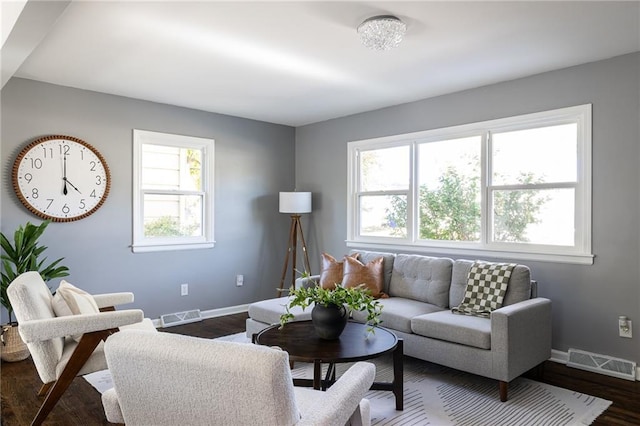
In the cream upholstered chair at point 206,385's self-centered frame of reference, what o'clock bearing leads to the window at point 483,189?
The window is roughly at 12 o'clock from the cream upholstered chair.

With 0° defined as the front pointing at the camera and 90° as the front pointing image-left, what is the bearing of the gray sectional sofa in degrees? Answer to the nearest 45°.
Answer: approximately 45°

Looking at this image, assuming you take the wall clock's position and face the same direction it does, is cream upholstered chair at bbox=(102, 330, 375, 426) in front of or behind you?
in front

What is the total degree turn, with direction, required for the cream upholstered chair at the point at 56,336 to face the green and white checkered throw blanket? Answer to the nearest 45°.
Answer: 0° — it already faces it

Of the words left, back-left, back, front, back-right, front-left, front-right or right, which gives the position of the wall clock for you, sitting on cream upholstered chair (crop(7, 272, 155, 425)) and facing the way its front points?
left

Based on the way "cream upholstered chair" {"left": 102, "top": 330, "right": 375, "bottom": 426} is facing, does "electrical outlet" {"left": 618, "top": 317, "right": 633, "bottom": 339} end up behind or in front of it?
in front

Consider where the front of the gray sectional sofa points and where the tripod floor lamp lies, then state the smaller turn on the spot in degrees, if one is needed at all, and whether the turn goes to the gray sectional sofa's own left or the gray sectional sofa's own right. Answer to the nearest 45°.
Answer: approximately 90° to the gray sectional sofa's own right

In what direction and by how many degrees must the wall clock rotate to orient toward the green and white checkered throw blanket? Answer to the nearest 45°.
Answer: approximately 45° to its left

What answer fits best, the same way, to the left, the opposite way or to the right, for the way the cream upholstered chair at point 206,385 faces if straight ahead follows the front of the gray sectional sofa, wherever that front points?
the opposite way

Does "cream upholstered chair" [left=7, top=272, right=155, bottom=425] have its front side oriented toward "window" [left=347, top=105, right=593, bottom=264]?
yes

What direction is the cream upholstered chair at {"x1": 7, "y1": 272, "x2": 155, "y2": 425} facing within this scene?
to the viewer's right
